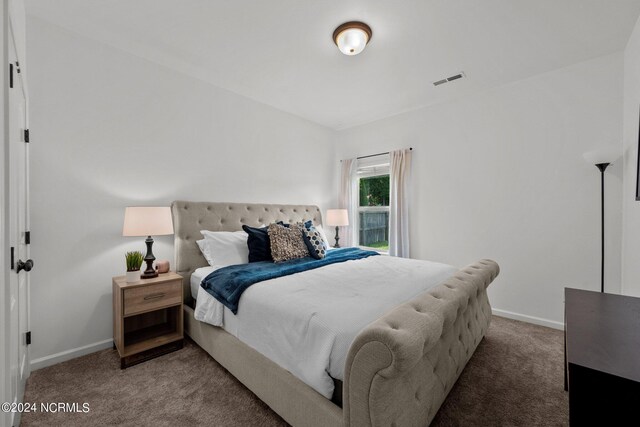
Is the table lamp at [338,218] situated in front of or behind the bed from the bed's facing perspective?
behind

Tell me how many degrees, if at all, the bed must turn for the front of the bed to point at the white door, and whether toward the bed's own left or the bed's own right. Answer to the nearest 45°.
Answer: approximately 135° to the bed's own right

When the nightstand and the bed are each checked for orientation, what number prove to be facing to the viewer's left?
0

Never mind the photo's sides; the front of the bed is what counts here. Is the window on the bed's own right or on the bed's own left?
on the bed's own left

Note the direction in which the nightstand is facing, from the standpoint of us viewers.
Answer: facing the viewer and to the right of the viewer

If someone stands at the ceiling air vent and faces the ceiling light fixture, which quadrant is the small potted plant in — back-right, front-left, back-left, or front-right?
front-right

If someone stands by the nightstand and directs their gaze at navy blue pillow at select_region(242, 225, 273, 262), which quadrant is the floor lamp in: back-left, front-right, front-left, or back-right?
front-right

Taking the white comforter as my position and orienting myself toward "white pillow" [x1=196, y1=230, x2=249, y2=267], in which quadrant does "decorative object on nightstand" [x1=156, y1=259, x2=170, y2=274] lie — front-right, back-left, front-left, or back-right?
front-left

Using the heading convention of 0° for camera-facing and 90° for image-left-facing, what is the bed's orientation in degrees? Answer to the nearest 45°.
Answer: approximately 315°

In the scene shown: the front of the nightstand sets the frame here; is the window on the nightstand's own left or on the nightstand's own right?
on the nightstand's own left
